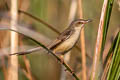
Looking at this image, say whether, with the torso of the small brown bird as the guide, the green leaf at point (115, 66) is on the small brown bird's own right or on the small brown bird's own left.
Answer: on the small brown bird's own right

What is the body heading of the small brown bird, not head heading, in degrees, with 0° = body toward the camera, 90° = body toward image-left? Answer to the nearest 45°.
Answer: approximately 270°
